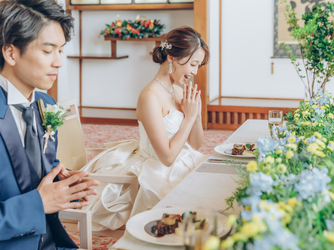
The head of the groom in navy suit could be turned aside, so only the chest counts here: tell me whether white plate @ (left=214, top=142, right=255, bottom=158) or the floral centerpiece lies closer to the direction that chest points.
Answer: the floral centerpiece

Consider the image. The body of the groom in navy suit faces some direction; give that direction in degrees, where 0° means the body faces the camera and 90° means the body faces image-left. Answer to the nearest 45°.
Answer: approximately 315°

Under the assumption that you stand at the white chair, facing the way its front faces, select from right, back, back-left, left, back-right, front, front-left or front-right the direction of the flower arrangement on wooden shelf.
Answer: back-left

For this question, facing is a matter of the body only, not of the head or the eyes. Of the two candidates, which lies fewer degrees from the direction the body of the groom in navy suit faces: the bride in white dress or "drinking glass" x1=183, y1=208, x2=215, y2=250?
the drinking glass

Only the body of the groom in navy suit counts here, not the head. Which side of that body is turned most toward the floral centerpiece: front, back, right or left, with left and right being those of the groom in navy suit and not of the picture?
front

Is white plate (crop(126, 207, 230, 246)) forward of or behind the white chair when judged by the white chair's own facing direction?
forward

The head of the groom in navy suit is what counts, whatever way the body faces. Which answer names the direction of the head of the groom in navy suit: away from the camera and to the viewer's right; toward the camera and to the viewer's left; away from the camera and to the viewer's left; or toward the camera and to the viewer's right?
toward the camera and to the viewer's right

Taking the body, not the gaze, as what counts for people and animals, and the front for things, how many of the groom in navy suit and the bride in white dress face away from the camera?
0

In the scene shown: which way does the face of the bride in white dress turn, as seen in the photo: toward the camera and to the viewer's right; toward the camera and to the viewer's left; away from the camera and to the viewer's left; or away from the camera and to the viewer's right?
toward the camera and to the viewer's right
